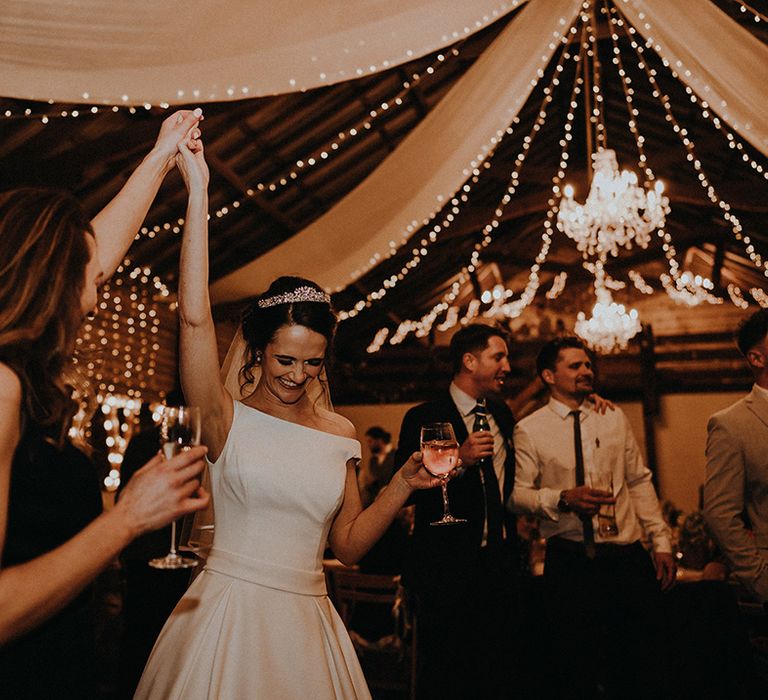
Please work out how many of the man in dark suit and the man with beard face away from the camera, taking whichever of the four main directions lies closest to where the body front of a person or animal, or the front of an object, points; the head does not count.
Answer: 0

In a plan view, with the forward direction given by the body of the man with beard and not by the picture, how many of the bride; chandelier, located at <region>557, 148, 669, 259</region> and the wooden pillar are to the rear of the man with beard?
2

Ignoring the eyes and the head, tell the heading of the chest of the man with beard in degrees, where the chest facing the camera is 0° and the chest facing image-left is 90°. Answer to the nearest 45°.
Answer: approximately 0°

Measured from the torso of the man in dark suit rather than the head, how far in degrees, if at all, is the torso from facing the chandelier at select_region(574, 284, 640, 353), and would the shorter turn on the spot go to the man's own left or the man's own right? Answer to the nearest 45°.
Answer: approximately 135° to the man's own left

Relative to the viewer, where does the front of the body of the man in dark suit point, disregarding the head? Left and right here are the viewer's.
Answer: facing the viewer and to the right of the viewer

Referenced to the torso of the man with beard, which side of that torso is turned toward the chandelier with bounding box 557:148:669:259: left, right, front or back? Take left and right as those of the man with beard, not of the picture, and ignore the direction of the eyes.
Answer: back

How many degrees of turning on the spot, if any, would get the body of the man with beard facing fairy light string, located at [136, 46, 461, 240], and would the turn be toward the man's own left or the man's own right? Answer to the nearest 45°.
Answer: approximately 135° to the man's own right

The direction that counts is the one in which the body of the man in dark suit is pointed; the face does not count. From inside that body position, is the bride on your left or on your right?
on your right

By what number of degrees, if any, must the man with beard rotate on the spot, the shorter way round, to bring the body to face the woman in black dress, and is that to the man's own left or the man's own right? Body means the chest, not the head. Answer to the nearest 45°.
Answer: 0° — they already face them

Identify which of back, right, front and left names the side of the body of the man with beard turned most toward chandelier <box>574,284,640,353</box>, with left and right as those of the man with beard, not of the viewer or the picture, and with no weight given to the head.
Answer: back
